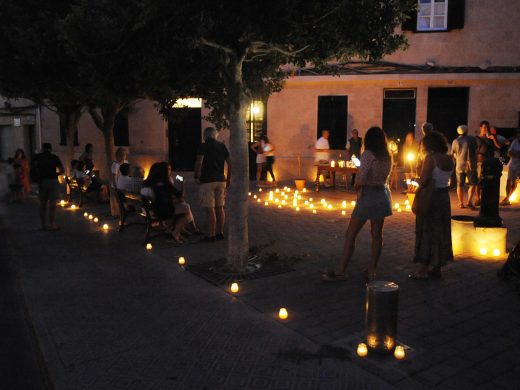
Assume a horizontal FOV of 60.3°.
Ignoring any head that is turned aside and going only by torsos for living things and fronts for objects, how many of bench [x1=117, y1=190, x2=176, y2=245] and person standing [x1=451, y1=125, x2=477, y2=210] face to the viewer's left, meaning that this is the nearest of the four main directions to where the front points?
0

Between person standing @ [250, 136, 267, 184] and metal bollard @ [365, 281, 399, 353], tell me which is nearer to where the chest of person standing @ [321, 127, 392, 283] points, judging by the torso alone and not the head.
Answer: the person standing

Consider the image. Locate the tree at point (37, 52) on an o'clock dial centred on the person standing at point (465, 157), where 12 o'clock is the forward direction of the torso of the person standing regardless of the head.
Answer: The tree is roughly at 8 o'clock from the person standing.

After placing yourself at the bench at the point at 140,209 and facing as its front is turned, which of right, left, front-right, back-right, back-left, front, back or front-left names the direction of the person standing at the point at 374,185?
right

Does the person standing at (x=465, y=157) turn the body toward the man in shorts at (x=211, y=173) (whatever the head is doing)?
no

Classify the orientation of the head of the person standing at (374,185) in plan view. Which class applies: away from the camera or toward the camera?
away from the camera

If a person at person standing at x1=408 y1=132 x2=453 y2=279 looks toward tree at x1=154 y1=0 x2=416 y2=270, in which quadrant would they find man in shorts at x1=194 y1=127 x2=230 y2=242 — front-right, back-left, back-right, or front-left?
front-right

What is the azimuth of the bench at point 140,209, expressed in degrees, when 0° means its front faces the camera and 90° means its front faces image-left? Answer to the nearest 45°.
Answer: approximately 225°

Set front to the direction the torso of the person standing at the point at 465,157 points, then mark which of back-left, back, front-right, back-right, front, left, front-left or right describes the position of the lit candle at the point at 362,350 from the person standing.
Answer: back

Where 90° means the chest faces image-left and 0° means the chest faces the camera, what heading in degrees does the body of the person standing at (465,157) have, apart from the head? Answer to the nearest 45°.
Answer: approximately 180°

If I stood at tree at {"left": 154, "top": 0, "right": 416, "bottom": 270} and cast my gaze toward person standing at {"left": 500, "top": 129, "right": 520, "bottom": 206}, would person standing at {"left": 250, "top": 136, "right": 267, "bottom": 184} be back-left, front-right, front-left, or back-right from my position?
front-left

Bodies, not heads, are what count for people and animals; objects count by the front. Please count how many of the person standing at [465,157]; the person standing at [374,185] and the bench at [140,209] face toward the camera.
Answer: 0

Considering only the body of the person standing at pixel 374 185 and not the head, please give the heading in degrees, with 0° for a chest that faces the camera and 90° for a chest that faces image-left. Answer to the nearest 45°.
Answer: approximately 135°

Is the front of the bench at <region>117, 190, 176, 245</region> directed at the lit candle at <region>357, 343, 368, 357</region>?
no

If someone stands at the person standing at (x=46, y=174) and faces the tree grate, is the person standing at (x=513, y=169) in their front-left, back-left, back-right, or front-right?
front-left
